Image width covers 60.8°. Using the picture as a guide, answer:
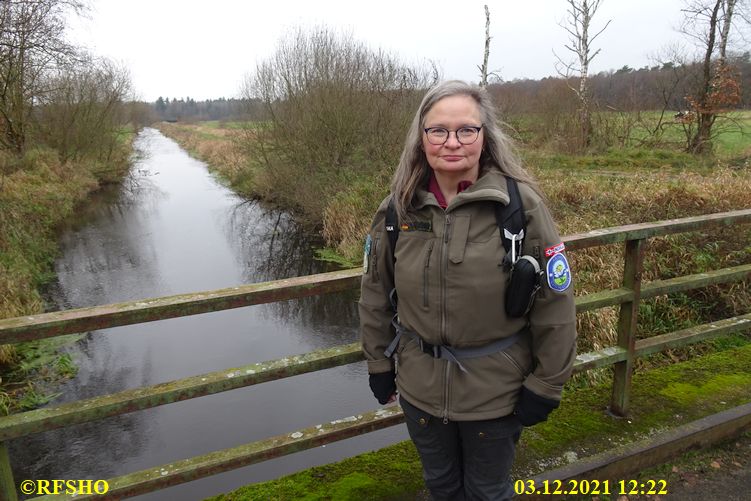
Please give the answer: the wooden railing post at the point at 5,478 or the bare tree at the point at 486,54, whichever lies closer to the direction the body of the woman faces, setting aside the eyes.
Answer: the wooden railing post

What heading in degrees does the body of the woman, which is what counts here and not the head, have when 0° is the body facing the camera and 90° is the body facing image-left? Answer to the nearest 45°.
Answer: approximately 0°

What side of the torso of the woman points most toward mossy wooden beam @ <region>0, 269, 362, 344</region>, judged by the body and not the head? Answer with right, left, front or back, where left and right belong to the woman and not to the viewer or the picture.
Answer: right

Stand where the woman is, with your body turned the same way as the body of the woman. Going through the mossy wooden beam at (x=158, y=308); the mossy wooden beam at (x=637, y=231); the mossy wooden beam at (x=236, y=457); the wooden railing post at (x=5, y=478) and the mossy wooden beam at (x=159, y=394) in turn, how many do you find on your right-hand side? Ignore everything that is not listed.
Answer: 4

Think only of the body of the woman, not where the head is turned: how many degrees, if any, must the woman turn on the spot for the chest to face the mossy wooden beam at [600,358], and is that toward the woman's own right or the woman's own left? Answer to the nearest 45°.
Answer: approximately 135° to the woman's own left

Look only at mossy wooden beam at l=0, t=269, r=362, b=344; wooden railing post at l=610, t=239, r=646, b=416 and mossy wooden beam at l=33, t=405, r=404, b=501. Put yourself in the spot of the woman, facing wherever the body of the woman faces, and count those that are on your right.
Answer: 2

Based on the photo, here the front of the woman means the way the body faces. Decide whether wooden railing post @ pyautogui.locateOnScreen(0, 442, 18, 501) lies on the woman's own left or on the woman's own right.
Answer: on the woman's own right

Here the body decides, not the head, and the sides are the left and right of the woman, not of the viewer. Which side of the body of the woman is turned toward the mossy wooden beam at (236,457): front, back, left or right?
right

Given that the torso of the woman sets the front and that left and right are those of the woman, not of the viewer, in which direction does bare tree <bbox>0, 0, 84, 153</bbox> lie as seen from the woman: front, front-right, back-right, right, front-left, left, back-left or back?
back-right

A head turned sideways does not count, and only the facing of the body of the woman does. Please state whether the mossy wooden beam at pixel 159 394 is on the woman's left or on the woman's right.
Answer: on the woman's right

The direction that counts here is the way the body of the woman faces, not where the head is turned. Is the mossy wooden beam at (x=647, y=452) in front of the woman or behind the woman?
behind

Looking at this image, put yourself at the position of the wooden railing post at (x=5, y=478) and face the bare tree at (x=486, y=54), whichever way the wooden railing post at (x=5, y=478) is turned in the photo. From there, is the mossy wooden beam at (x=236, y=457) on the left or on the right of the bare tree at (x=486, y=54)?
right

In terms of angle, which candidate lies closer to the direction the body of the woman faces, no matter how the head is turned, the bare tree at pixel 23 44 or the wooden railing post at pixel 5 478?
the wooden railing post
